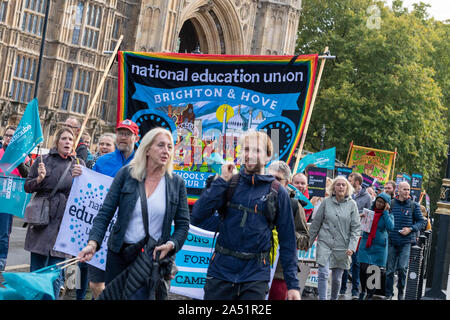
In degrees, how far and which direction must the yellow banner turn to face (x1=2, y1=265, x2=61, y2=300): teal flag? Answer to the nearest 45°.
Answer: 0° — it already faces it

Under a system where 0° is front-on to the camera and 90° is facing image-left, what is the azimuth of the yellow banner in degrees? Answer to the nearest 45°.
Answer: approximately 0°

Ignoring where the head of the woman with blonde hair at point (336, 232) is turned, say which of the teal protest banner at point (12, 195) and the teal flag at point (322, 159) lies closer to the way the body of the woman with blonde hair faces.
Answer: the teal protest banner

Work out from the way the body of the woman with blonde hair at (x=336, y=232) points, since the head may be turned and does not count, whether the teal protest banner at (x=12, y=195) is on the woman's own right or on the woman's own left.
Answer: on the woman's own right

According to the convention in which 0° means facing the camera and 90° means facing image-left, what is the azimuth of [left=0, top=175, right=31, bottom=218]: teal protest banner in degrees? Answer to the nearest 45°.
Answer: approximately 0°

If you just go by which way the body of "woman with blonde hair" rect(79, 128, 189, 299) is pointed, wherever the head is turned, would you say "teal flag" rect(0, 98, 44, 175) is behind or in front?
behind

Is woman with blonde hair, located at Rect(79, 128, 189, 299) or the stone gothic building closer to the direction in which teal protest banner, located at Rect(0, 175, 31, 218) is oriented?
the woman with blonde hair

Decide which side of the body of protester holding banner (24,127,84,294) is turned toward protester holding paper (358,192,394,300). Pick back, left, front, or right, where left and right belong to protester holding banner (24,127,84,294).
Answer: left
